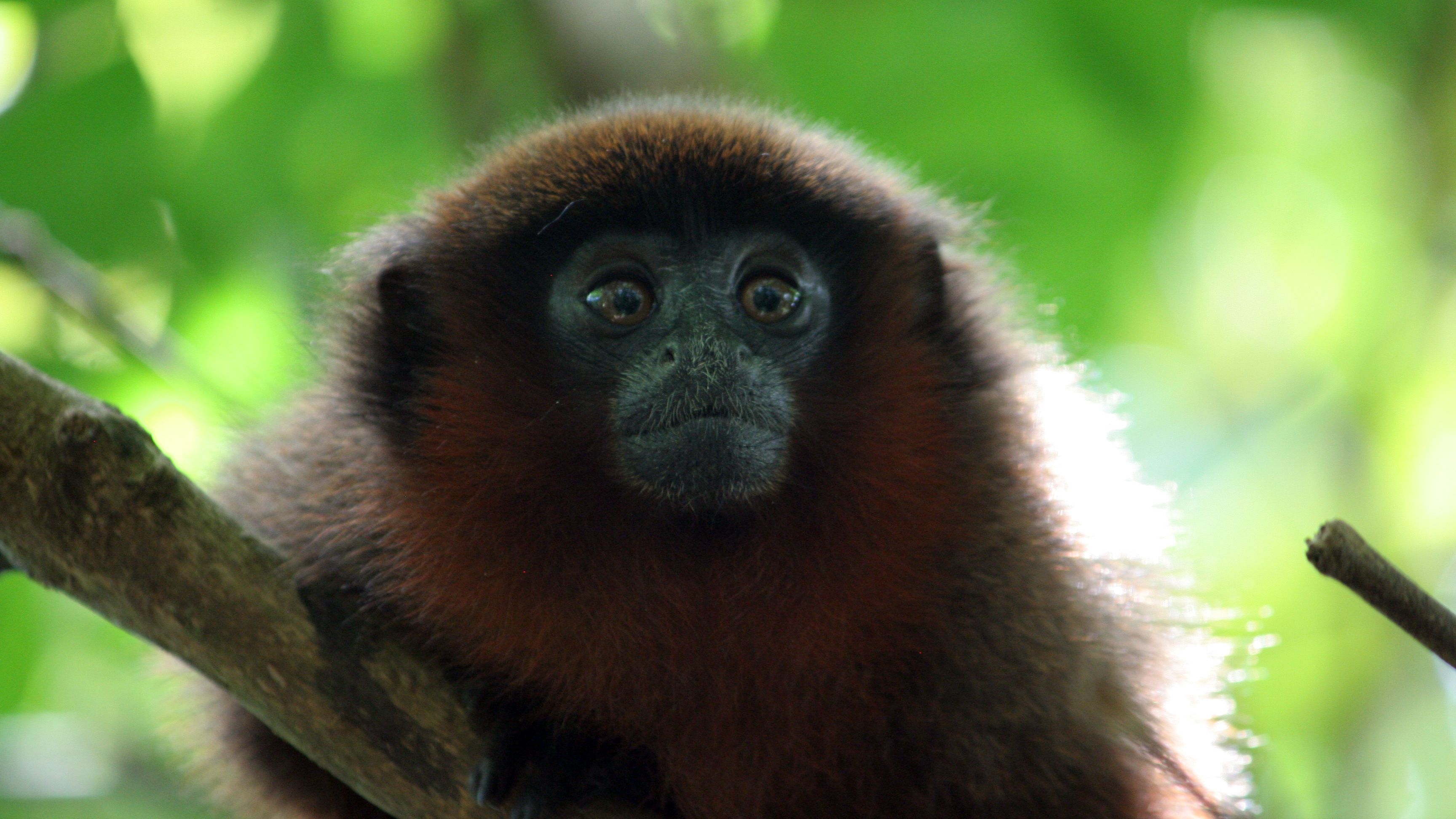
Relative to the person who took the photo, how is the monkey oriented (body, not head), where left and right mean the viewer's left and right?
facing the viewer

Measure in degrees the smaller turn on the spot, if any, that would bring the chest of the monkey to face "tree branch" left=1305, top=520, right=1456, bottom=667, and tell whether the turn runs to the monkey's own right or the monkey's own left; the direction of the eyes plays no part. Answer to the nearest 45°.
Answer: approximately 45° to the monkey's own left
